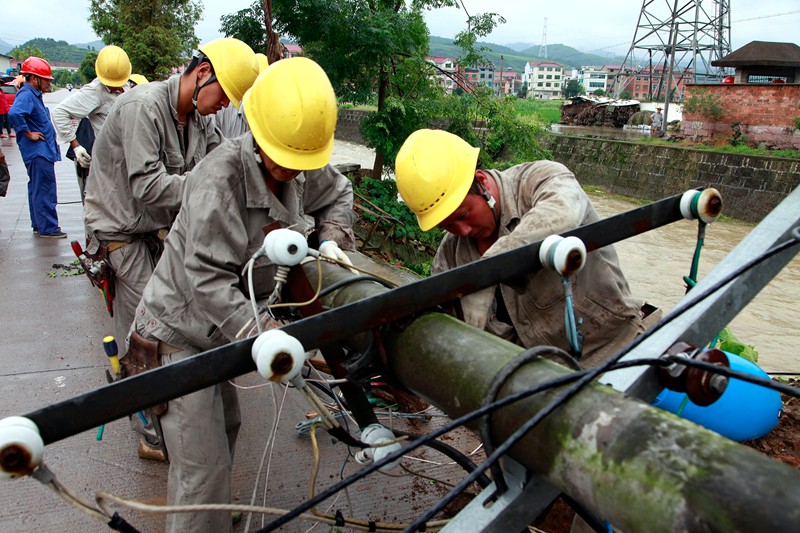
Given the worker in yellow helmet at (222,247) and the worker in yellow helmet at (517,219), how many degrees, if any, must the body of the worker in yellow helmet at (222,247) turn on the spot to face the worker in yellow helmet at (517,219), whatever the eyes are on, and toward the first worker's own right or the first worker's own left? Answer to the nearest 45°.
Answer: approximately 45° to the first worker's own left

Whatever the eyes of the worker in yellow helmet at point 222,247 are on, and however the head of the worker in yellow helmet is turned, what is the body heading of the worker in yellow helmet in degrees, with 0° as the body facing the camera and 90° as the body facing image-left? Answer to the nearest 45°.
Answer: approximately 315°

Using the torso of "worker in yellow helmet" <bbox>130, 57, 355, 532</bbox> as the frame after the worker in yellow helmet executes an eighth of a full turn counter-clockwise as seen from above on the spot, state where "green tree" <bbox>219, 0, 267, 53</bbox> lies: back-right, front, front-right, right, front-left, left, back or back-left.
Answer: left

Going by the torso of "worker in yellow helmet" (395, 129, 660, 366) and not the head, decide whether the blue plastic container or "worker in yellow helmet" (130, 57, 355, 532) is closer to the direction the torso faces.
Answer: the worker in yellow helmet

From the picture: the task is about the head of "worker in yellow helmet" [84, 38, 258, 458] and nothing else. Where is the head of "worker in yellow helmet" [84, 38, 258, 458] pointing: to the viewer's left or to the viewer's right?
to the viewer's right
